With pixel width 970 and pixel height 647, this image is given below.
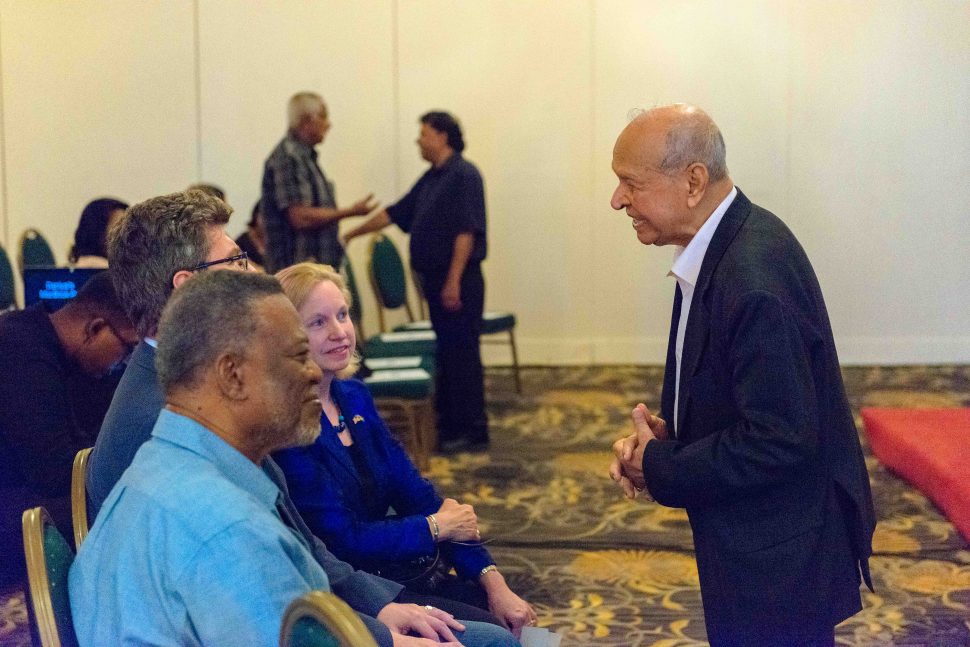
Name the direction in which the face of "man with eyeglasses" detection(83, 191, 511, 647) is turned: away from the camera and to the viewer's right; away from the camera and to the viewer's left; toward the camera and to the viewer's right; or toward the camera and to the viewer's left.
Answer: away from the camera and to the viewer's right

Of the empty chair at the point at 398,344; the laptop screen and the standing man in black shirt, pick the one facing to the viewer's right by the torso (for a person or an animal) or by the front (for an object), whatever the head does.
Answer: the empty chair

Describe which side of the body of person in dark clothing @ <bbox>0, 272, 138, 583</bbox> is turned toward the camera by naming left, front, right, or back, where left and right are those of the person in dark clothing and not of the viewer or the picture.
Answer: right

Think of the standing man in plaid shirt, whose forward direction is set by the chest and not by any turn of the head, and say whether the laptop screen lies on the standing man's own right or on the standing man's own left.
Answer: on the standing man's own right

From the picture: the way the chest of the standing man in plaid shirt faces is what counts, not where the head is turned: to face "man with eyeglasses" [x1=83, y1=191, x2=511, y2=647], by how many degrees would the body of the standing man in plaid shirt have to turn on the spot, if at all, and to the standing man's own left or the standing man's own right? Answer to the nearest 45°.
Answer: approximately 90° to the standing man's own right

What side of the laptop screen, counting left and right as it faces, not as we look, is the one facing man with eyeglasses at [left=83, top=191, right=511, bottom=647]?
front

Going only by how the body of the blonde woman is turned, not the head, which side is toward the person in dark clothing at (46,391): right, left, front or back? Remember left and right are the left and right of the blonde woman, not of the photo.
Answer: back

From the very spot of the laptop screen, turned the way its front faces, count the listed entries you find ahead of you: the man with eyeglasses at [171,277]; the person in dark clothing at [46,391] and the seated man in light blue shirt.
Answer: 3

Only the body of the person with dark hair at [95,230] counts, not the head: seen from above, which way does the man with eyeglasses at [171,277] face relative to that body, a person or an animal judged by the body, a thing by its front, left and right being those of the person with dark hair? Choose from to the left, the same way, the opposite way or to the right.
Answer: the same way

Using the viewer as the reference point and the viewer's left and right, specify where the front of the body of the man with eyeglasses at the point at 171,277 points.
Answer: facing to the right of the viewer

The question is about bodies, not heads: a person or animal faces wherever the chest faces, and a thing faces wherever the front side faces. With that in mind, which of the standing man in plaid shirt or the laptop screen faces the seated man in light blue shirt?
the laptop screen

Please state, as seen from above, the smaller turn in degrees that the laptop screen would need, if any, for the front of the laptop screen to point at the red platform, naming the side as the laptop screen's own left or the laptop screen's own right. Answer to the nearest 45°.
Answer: approximately 90° to the laptop screen's own left

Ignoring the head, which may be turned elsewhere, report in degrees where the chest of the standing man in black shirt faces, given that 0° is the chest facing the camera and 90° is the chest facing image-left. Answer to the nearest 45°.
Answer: approximately 90°

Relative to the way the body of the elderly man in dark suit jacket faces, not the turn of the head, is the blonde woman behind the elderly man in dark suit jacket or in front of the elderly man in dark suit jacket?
in front

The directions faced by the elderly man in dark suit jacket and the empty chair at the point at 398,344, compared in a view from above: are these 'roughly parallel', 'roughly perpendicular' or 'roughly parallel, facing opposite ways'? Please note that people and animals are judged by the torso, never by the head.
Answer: roughly parallel, facing opposite ways

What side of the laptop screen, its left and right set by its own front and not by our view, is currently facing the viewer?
front

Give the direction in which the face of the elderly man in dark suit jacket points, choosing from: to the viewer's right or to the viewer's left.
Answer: to the viewer's left
